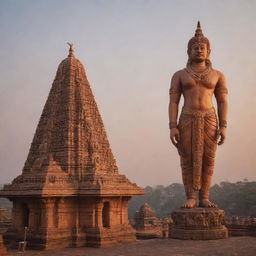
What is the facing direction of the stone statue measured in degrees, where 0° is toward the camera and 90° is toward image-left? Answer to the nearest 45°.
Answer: approximately 0°

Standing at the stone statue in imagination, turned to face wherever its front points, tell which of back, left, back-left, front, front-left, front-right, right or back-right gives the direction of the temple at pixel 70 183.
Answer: back-right

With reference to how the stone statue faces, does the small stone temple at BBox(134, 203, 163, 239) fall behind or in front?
behind
